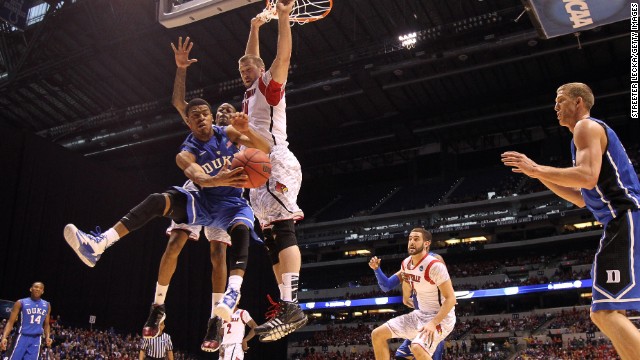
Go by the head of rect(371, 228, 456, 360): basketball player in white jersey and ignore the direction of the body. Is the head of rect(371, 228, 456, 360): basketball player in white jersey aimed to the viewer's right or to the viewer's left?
to the viewer's left

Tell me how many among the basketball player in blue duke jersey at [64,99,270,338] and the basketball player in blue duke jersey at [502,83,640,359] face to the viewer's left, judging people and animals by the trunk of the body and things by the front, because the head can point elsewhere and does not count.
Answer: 1

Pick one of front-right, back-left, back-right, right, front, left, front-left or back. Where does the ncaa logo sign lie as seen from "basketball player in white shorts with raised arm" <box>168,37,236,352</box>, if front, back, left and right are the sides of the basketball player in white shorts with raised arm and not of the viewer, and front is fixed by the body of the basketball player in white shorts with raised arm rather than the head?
left

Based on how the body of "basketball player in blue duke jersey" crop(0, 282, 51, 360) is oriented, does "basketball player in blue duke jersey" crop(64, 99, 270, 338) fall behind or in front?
in front

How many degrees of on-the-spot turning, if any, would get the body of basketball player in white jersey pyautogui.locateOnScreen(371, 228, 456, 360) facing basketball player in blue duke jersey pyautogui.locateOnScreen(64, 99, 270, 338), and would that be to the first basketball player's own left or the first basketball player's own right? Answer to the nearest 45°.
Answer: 0° — they already face them

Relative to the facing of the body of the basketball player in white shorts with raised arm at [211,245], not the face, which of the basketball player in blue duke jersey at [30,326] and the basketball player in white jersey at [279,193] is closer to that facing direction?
the basketball player in white jersey
